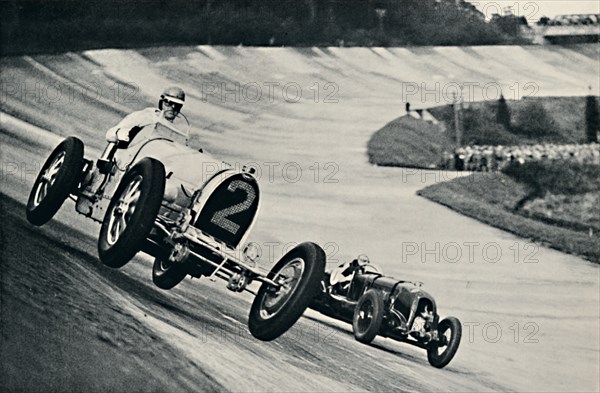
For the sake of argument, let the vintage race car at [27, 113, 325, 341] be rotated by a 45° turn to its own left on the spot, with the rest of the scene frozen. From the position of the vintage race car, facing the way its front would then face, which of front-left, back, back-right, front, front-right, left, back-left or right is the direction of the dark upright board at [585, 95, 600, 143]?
front

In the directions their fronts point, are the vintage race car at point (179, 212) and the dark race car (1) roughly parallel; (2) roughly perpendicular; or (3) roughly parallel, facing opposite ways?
roughly parallel

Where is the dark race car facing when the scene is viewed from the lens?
facing the viewer and to the right of the viewer

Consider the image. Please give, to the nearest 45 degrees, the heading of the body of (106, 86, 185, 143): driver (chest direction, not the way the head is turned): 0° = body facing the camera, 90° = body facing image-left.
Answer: approximately 315°

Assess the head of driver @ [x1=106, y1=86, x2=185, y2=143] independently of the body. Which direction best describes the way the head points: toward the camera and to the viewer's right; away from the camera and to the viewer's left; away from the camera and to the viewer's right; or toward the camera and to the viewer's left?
toward the camera and to the viewer's right

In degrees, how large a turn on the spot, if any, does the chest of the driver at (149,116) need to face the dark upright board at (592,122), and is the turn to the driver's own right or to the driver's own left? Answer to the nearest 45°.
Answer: approximately 45° to the driver's own left

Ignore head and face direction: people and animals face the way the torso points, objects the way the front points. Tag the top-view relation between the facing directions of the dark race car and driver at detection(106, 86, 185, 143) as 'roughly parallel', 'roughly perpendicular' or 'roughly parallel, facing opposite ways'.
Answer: roughly parallel
